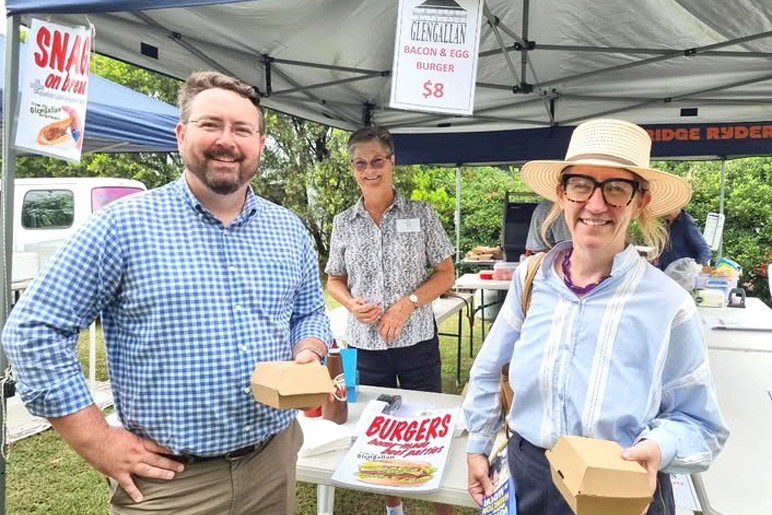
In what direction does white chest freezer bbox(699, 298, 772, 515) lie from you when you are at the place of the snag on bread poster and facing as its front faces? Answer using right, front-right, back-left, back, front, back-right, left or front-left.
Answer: front-left

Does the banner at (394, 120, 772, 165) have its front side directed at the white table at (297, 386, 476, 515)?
yes

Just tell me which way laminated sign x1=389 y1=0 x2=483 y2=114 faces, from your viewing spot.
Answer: facing the viewer

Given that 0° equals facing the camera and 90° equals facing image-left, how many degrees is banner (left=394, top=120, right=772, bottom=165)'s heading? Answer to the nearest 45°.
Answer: approximately 0°

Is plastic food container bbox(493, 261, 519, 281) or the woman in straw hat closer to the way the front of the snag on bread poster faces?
the woman in straw hat

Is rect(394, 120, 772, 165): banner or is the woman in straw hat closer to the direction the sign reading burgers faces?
the woman in straw hat

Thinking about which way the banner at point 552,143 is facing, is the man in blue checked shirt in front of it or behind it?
in front

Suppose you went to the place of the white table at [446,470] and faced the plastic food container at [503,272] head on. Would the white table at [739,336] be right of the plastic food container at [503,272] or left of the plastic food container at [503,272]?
right

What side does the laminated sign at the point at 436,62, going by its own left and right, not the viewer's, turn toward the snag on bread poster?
right

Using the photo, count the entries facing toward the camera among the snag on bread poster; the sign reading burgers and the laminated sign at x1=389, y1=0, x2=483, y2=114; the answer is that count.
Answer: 3

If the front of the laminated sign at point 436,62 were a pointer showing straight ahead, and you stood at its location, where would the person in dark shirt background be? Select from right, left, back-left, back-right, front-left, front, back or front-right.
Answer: back-left

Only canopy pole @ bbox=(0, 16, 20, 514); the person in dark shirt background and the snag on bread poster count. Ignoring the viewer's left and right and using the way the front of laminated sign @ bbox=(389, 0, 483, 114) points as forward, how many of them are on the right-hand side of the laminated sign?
2

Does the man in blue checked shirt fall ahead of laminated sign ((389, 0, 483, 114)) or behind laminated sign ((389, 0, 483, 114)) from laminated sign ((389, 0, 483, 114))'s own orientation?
ahead

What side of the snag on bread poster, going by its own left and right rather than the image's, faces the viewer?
front

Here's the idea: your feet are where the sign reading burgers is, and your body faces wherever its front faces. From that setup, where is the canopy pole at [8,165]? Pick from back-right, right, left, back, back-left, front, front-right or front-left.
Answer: right
